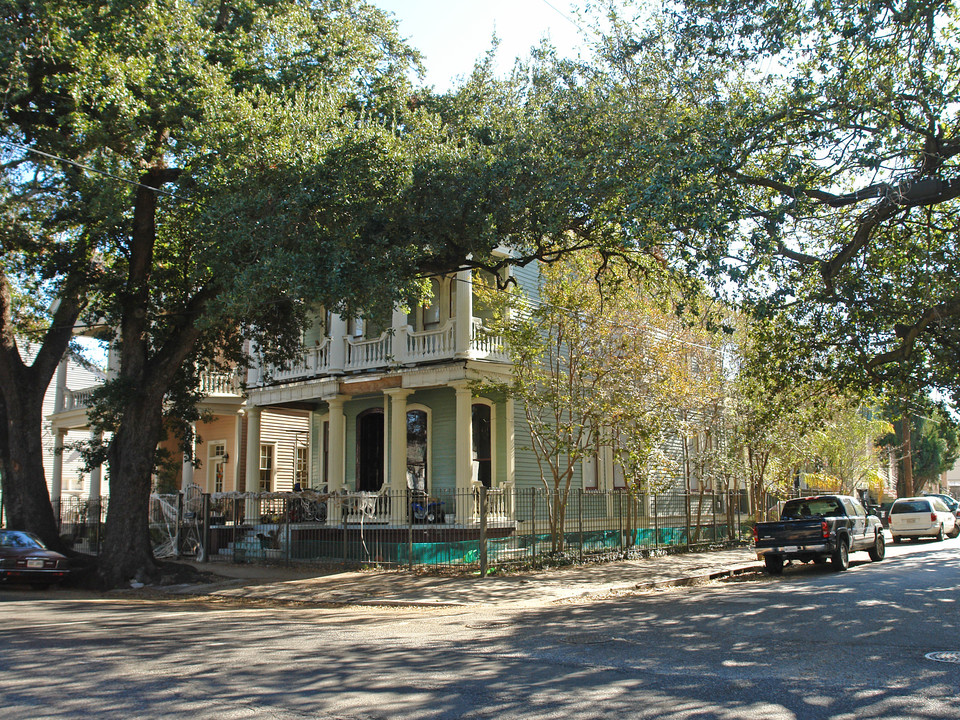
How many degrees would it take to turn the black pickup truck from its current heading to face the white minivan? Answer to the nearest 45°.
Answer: approximately 45° to its left

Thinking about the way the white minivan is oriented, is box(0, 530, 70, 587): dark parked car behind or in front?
behind

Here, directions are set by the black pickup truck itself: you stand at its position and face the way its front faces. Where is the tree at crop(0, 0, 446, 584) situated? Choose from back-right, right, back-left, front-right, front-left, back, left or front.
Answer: back

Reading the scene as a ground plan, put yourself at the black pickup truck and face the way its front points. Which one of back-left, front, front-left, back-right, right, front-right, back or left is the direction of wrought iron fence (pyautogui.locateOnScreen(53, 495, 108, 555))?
back-left

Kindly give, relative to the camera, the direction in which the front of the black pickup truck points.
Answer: facing away from the viewer and to the right of the viewer

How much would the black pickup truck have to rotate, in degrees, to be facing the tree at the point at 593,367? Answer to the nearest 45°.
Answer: approximately 135° to its left

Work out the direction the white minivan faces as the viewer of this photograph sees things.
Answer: facing away from the viewer and to the right of the viewer

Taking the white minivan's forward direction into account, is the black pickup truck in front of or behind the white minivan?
behind

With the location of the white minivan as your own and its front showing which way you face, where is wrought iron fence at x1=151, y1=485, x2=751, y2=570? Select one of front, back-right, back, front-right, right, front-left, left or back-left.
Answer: back

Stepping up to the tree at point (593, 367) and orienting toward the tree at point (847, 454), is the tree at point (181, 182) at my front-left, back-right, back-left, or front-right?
back-left

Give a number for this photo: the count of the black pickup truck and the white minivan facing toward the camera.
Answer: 0
